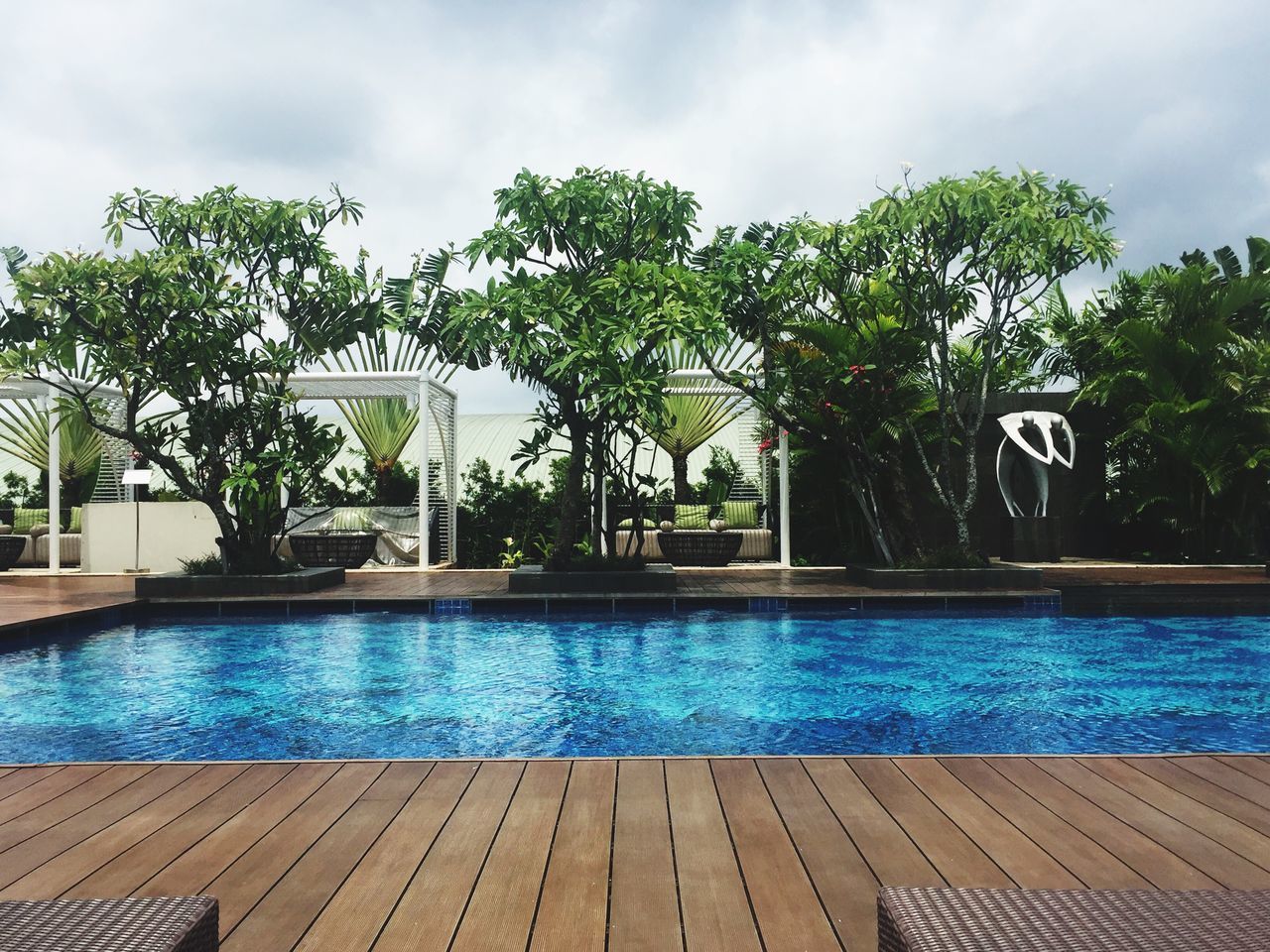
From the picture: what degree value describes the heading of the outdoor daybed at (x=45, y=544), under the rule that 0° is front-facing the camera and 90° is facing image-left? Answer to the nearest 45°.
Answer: approximately 0°

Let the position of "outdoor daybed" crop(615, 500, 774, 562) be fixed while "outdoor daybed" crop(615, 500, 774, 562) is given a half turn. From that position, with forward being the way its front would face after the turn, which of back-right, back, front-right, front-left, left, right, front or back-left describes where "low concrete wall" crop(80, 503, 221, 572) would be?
left

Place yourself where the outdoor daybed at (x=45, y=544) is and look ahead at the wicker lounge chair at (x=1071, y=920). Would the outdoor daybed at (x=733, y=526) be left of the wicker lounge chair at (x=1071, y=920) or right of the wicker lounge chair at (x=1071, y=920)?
left

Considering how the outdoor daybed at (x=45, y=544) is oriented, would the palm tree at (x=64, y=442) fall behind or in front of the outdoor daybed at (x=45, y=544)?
behind

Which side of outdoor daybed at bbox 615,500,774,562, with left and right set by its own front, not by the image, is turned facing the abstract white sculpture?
left

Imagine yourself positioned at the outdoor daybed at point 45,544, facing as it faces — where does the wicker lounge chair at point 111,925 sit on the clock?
The wicker lounge chair is roughly at 12 o'clock from the outdoor daybed.

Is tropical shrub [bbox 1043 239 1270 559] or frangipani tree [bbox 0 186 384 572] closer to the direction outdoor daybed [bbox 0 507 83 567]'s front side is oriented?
the frangipani tree

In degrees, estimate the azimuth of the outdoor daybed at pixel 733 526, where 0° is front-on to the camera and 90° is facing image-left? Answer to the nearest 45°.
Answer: approximately 0°

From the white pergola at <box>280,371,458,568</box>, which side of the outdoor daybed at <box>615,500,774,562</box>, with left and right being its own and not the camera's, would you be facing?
right

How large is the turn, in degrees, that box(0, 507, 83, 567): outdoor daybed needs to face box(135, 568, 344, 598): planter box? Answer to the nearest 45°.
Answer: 0° — it already faces it

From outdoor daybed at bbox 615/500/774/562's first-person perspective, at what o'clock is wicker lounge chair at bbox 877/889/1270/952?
The wicker lounge chair is roughly at 12 o'clock from the outdoor daybed.

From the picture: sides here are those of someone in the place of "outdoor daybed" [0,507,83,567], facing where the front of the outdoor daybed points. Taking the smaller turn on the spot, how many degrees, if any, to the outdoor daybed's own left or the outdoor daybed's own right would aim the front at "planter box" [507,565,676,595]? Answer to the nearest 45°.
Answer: approximately 45° to the outdoor daybed's own left
